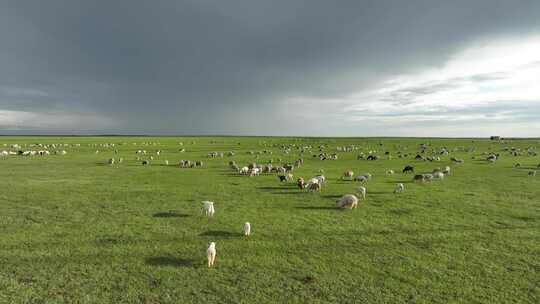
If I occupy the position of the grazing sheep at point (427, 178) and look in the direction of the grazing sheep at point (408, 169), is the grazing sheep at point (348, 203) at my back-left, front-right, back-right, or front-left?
back-left

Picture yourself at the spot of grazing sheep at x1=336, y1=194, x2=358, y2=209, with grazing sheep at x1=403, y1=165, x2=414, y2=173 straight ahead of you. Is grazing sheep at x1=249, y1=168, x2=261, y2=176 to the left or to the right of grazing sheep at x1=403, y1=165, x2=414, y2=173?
left

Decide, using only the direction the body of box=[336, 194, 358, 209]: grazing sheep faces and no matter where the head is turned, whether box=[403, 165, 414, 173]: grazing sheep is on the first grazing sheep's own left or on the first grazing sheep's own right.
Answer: on the first grazing sheep's own right

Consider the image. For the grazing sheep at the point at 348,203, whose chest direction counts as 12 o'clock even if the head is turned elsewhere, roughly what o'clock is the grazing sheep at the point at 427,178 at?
the grazing sheep at the point at 427,178 is roughly at 4 o'clock from the grazing sheep at the point at 348,203.

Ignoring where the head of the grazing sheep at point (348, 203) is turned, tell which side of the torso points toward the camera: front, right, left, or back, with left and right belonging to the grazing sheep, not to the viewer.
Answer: left

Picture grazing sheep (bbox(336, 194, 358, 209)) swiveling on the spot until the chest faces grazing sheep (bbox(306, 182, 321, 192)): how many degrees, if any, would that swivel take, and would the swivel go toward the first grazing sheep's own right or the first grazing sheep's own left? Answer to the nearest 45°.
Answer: approximately 45° to the first grazing sheep's own right

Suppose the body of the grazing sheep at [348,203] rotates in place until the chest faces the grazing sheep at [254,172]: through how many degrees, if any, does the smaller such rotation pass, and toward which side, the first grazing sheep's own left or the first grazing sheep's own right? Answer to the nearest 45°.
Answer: approximately 45° to the first grazing sheep's own right

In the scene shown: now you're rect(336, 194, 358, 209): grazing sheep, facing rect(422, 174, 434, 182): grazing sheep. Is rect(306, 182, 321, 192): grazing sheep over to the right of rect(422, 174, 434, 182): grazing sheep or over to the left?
left
